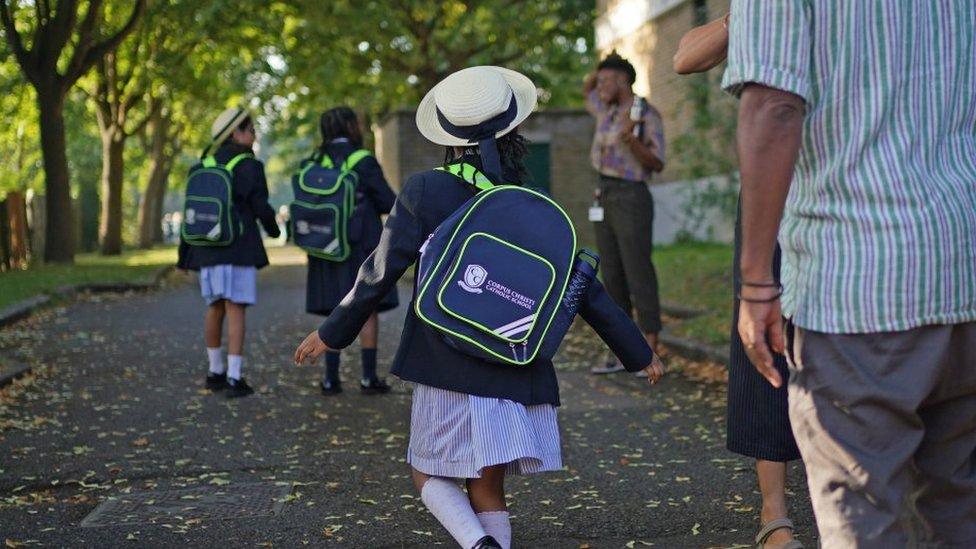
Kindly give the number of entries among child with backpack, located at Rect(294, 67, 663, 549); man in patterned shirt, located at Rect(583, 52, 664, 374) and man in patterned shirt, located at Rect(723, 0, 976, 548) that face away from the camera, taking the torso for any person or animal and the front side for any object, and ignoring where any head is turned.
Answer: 2

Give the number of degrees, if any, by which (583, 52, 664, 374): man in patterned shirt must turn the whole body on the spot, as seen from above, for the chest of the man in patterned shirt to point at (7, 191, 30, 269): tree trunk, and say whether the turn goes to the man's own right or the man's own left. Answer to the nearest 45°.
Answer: approximately 90° to the man's own right

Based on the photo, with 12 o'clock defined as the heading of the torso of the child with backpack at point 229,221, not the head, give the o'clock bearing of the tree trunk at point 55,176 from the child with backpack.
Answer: The tree trunk is roughly at 10 o'clock from the child with backpack.

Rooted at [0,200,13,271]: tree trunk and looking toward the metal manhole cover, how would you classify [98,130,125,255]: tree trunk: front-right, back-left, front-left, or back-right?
back-left

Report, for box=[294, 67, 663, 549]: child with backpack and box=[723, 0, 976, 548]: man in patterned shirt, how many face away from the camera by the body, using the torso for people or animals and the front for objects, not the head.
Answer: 2

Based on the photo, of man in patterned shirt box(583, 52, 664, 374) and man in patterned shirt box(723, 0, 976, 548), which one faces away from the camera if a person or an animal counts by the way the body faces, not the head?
man in patterned shirt box(723, 0, 976, 548)

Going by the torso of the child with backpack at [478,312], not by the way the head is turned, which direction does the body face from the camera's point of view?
away from the camera

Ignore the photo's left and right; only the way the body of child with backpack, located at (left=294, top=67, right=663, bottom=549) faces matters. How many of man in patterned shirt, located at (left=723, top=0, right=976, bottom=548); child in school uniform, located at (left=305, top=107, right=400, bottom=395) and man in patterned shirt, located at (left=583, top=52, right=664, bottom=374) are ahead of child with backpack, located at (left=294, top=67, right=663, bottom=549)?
2

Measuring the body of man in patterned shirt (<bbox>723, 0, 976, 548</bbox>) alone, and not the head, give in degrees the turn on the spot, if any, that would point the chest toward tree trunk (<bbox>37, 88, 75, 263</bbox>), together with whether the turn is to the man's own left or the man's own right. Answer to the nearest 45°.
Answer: approximately 45° to the man's own left

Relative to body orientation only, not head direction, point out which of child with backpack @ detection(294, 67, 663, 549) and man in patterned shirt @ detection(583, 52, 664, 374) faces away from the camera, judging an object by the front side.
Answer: the child with backpack

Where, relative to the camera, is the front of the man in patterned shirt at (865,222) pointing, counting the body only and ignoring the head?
away from the camera

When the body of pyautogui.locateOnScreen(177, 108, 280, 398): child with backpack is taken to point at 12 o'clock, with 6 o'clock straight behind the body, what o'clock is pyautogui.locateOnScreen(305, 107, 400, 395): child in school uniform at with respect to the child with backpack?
The child in school uniform is roughly at 2 o'clock from the child with backpack.
